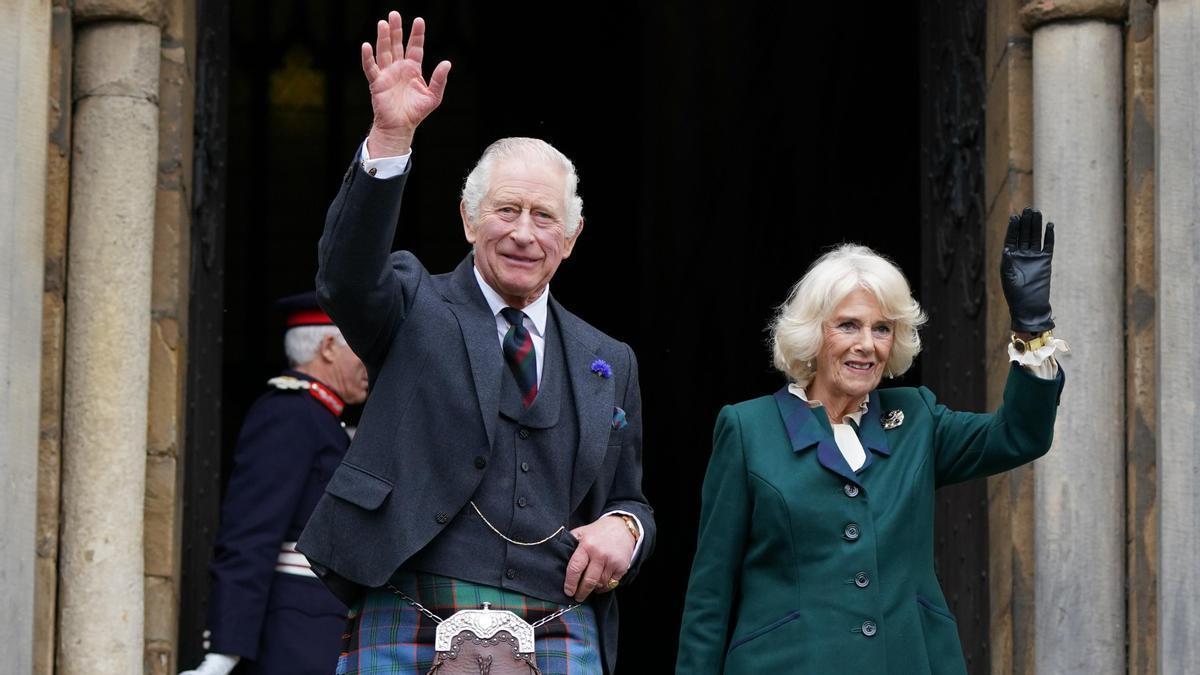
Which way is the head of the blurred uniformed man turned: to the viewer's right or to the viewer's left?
to the viewer's right

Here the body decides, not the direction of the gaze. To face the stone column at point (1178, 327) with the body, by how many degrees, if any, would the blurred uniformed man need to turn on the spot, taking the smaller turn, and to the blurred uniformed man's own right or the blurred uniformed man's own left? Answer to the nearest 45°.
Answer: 0° — they already face it

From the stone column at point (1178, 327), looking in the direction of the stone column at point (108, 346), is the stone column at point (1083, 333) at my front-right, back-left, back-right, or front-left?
front-right

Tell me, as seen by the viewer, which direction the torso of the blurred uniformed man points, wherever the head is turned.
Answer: to the viewer's right

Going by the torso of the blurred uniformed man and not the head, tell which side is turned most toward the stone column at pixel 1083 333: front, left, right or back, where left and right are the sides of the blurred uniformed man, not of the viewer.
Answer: front
